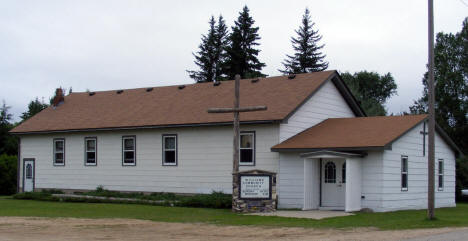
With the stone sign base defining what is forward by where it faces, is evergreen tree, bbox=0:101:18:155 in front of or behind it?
behind

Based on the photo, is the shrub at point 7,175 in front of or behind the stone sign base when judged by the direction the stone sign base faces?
behind

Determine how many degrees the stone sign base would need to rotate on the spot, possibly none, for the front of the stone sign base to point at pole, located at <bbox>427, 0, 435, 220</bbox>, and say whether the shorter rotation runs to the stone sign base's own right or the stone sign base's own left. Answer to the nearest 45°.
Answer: approximately 45° to the stone sign base's own left

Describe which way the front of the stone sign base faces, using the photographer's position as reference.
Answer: facing the viewer

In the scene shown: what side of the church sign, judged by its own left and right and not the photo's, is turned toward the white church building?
back

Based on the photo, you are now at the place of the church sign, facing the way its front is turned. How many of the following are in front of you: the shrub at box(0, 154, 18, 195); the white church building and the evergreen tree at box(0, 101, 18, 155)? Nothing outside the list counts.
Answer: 0

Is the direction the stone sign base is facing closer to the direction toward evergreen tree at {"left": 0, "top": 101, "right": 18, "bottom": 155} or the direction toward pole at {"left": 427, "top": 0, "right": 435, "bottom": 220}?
the pole

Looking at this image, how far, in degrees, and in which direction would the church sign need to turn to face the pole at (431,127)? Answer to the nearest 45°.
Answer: approximately 45° to its left

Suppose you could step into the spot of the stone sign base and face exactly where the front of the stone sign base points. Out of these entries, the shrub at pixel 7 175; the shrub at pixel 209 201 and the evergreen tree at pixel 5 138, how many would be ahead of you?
0

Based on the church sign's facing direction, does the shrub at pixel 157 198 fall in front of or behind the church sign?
behind

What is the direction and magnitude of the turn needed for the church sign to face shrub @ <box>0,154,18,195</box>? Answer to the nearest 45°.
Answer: approximately 135° to its right

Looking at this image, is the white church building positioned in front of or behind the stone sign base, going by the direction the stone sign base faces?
behind
